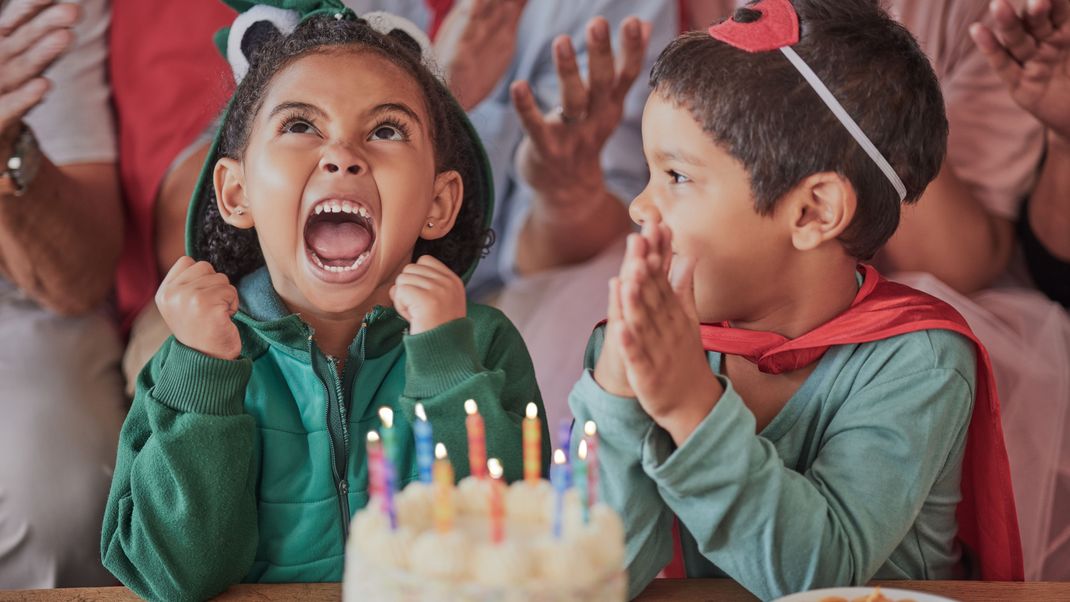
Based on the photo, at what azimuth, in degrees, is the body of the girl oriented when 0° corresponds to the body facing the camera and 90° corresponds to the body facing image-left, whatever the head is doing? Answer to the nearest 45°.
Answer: approximately 0°

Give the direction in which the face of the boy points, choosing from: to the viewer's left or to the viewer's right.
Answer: to the viewer's left

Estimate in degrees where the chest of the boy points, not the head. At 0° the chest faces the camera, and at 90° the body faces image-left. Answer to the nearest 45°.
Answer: approximately 45°

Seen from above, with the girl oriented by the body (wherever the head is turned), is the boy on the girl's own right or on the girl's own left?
on the girl's own left
